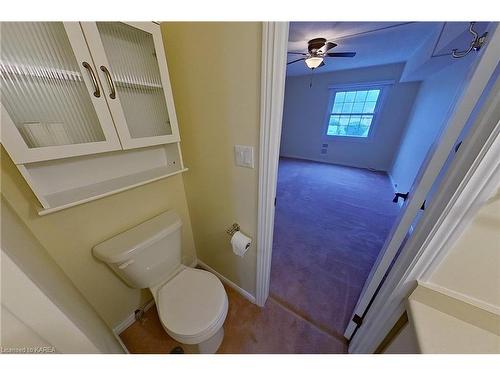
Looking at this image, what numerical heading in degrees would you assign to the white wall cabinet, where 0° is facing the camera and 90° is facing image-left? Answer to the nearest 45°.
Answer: approximately 315°

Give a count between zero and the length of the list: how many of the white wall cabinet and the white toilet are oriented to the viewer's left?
0

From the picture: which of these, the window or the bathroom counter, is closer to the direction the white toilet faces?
the bathroom counter

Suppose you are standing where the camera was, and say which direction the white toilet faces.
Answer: facing the viewer and to the right of the viewer

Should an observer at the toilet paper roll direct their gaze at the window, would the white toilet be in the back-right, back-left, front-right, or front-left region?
back-left

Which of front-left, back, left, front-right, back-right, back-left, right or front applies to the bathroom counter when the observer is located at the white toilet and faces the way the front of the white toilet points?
front
